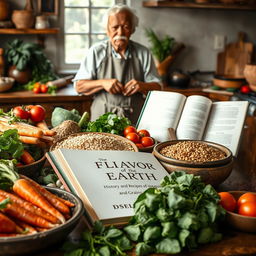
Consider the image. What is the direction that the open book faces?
toward the camera

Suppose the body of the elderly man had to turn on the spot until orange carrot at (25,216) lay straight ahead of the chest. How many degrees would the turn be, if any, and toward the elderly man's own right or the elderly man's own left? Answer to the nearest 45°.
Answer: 0° — they already face it

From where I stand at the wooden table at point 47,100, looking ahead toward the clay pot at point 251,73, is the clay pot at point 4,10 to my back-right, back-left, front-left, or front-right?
back-left

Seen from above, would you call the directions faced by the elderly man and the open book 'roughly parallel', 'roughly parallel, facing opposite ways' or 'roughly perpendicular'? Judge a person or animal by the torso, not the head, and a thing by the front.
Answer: roughly parallel

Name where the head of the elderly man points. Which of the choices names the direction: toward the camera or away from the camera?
toward the camera

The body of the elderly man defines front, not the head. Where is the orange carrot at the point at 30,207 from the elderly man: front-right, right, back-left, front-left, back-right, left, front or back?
front

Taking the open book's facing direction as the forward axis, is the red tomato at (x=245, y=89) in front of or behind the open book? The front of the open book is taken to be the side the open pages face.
behind

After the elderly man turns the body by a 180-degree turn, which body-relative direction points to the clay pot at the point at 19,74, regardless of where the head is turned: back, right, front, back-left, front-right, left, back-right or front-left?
front-left

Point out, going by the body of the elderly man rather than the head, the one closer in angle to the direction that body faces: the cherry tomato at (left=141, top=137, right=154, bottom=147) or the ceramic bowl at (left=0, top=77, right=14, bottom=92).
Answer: the cherry tomato

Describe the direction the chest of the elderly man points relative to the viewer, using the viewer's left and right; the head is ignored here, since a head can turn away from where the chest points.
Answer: facing the viewer

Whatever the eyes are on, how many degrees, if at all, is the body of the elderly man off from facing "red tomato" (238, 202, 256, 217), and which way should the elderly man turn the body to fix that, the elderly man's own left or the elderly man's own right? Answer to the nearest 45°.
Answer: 0° — they already face it

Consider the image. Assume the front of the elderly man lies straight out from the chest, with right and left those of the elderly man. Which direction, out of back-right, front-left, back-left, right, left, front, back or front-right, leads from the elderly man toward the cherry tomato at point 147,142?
front

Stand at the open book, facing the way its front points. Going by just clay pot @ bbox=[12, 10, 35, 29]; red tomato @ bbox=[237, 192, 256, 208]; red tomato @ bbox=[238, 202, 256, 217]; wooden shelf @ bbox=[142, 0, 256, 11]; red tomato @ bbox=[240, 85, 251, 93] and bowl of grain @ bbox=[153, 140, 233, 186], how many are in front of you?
3

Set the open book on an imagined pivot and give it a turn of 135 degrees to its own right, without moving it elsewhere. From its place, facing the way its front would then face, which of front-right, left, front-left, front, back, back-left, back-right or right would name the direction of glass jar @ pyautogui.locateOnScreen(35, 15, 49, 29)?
front

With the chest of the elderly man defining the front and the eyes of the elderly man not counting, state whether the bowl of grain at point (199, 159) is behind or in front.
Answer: in front

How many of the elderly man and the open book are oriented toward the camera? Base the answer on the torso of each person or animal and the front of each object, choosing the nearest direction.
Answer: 2

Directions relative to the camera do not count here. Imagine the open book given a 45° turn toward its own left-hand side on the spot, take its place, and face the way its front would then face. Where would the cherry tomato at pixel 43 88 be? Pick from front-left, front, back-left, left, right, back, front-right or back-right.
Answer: back
